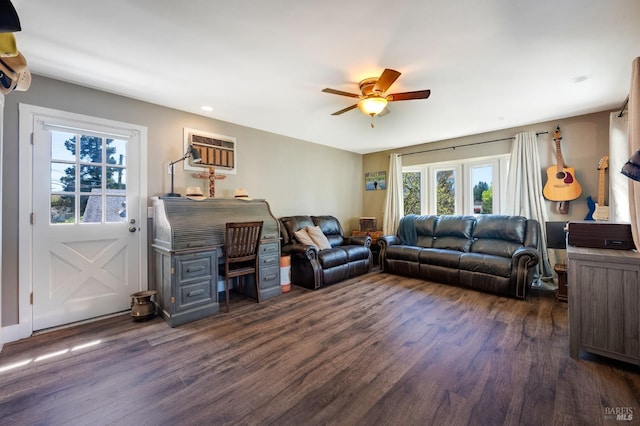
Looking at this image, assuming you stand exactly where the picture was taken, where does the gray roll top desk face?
facing the viewer and to the right of the viewer

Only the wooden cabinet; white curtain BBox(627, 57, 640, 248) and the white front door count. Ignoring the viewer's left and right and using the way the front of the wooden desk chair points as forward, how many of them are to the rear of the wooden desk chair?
2

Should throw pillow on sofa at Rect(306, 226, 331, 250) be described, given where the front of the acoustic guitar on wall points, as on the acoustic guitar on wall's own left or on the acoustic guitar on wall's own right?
on the acoustic guitar on wall's own right

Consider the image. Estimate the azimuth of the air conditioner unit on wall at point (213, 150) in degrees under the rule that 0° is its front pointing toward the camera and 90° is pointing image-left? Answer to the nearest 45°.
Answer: approximately 315°

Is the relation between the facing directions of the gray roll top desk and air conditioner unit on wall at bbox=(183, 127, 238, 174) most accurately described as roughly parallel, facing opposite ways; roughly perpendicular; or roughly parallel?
roughly parallel

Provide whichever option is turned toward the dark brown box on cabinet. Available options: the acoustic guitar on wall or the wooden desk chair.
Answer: the acoustic guitar on wall

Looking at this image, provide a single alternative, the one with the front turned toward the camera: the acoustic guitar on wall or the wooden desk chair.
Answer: the acoustic guitar on wall

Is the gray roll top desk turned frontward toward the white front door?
no

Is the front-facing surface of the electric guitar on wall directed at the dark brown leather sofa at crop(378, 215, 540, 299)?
no

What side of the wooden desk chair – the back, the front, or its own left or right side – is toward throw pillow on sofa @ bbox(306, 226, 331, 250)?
right

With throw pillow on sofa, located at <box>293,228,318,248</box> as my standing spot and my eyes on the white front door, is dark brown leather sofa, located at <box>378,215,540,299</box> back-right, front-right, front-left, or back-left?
back-left

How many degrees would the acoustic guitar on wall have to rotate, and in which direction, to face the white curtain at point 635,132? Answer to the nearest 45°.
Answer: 0° — it already faces it

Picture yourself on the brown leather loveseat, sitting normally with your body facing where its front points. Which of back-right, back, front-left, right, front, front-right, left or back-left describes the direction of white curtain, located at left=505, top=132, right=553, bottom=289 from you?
front-left

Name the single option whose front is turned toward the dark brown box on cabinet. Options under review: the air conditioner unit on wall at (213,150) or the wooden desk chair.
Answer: the air conditioner unit on wall

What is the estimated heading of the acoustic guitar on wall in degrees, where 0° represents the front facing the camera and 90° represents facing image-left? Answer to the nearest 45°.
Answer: approximately 0°

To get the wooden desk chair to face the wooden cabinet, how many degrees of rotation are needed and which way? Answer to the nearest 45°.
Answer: approximately 180°

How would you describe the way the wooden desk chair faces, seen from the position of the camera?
facing away from the viewer and to the left of the viewer

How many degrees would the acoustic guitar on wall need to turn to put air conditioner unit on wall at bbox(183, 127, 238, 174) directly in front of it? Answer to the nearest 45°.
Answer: approximately 45° to its right

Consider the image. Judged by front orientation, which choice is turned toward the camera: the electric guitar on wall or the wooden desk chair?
the electric guitar on wall

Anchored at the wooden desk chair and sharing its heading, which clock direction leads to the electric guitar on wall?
The electric guitar on wall is roughly at 5 o'clock from the wooden desk chair.

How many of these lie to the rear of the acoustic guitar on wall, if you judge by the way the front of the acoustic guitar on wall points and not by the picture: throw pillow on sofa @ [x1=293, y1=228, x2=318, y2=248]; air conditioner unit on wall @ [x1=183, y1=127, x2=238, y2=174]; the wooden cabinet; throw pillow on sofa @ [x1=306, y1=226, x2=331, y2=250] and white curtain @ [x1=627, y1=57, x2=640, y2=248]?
0

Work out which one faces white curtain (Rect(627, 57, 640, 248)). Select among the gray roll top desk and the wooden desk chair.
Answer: the gray roll top desk

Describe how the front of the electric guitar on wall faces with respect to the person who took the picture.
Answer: facing the viewer
